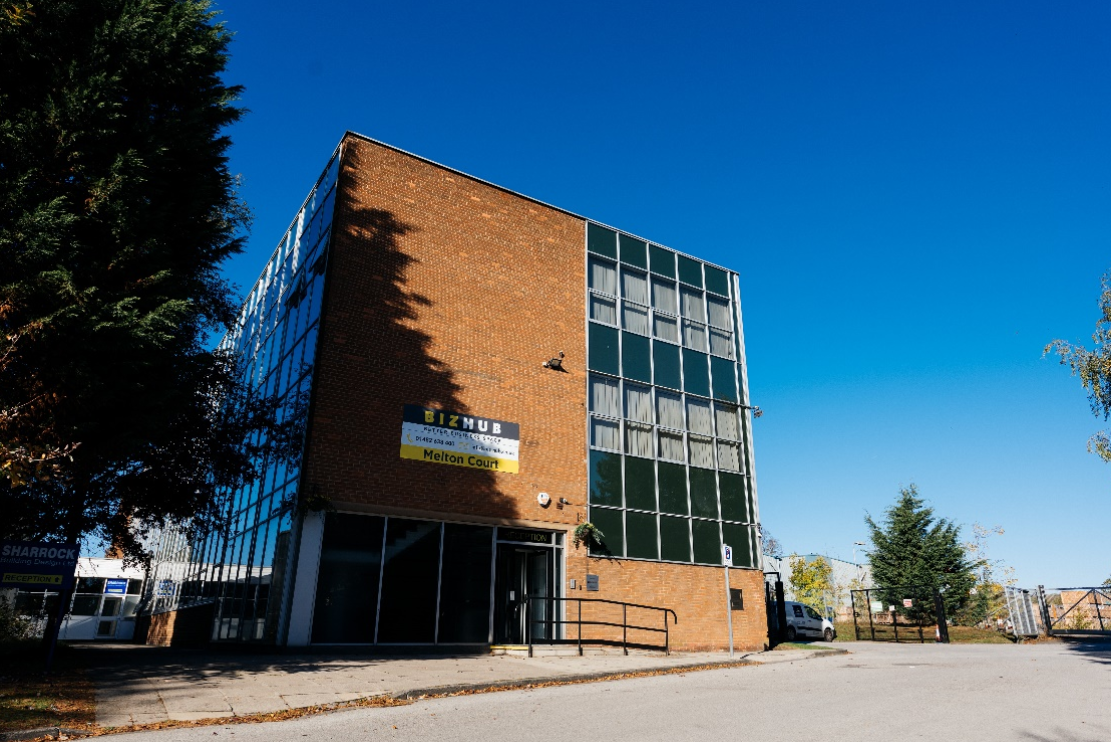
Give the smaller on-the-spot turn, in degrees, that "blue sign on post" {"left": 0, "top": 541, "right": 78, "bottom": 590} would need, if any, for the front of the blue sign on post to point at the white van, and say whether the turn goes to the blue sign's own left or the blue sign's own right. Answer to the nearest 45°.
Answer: approximately 90° to the blue sign's own left

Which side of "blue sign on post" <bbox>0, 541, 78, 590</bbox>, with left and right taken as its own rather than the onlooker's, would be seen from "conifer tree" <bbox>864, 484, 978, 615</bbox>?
left

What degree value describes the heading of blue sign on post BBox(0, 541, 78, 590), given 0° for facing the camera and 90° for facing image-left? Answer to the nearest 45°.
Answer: approximately 0°

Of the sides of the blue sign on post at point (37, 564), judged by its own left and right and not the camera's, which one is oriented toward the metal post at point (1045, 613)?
left

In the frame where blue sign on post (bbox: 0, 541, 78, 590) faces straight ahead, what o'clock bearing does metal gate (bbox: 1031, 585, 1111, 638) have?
The metal gate is roughly at 9 o'clock from the blue sign on post.

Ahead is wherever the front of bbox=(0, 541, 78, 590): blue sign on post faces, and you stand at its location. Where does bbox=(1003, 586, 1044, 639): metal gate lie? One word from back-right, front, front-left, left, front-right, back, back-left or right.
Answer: left

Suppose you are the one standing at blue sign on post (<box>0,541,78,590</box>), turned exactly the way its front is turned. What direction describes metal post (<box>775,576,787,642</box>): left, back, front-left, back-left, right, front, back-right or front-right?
left

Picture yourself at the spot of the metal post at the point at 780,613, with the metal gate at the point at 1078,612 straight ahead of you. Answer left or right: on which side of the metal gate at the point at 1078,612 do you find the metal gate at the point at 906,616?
left
